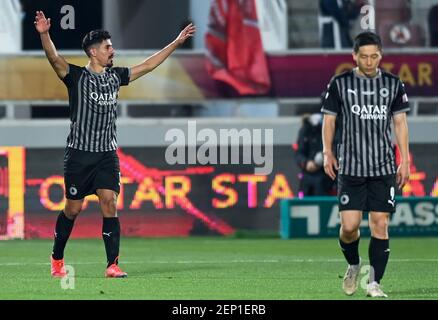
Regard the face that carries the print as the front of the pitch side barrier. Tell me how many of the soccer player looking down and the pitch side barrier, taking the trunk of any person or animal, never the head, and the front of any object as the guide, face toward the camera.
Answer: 2

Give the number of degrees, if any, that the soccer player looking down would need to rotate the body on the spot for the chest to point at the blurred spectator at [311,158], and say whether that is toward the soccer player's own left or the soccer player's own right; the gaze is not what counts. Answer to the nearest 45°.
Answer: approximately 180°

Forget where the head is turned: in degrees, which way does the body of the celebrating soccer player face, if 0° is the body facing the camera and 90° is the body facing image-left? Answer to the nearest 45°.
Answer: approximately 315°

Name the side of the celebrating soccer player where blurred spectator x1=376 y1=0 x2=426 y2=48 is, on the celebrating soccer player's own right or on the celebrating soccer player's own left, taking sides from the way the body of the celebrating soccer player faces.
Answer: on the celebrating soccer player's own left

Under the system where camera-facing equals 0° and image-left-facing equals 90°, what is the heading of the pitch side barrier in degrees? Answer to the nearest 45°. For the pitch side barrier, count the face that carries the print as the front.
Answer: approximately 0°

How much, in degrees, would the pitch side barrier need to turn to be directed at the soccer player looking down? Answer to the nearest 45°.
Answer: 0° — it already faces them
